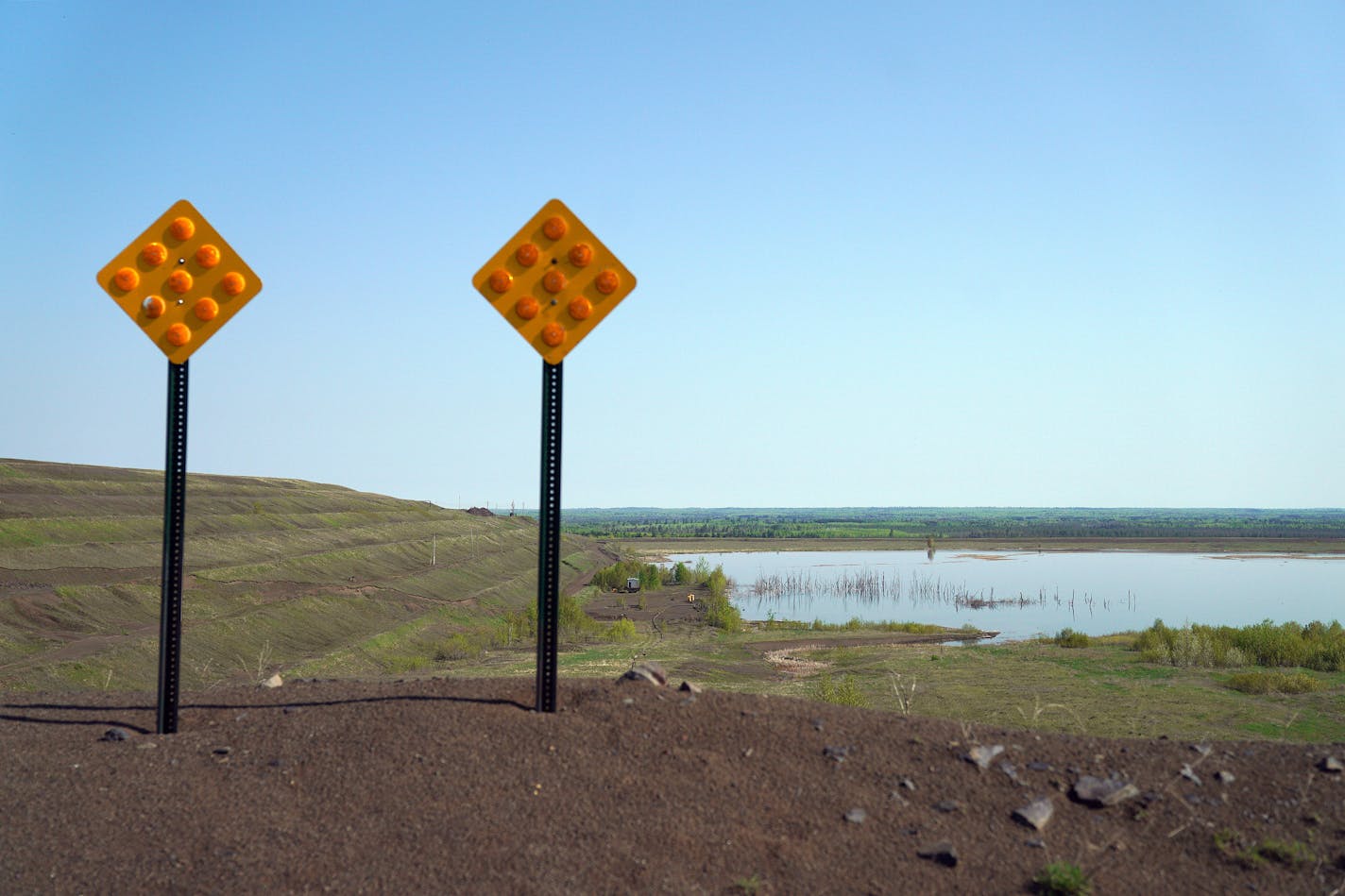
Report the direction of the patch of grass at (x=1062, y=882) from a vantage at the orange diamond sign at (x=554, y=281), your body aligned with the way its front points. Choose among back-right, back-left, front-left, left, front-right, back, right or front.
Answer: front-left

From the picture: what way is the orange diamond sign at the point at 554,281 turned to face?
toward the camera

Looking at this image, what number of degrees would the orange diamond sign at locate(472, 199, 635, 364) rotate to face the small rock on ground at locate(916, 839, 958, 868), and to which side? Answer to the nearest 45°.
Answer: approximately 45° to its left

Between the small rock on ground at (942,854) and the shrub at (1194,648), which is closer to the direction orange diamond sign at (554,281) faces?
the small rock on ground

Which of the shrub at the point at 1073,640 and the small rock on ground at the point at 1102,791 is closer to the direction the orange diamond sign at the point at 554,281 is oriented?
the small rock on ground

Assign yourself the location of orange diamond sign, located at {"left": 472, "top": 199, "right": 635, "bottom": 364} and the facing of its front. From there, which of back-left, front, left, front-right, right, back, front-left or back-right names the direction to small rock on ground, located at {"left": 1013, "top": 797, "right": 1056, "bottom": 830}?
front-left

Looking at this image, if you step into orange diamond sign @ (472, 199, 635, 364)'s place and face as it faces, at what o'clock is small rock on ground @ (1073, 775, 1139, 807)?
The small rock on ground is roughly at 10 o'clock from the orange diamond sign.
